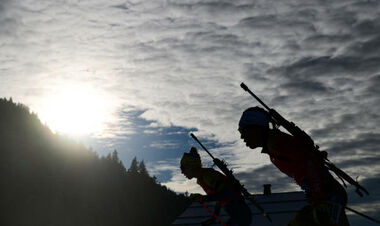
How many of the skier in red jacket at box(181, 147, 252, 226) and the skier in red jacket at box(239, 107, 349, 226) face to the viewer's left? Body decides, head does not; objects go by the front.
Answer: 2

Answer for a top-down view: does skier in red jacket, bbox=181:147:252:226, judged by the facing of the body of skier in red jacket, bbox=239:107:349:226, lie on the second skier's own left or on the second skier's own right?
on the second skier's own right

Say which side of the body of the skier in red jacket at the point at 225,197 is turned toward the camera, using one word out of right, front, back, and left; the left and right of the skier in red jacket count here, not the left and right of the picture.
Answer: left

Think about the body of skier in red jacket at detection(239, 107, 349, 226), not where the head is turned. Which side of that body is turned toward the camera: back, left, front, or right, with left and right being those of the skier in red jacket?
left
